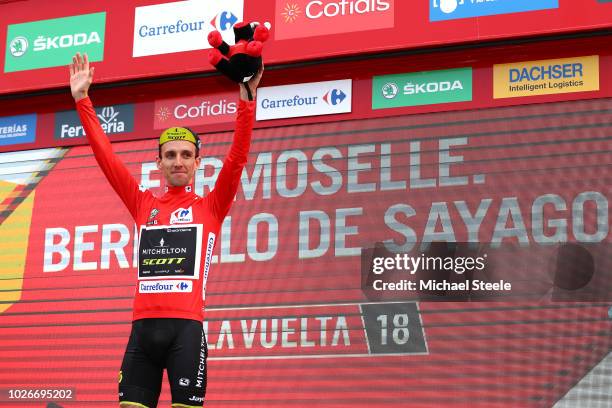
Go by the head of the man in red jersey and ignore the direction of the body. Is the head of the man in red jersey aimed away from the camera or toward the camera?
toward the camera

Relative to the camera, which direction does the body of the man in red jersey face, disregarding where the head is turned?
toward the camera
